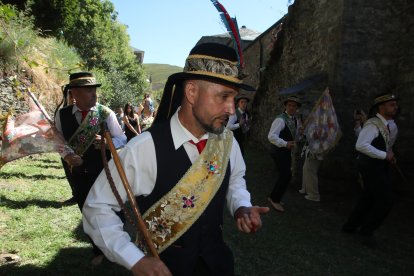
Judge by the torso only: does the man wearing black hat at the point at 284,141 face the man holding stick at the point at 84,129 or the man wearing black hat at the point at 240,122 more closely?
the man holding stick

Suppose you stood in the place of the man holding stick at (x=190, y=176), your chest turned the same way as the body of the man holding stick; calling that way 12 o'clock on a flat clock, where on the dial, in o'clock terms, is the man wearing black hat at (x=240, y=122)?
The man wearing black hat is roughly at 8 o'clock from the man holding stick.

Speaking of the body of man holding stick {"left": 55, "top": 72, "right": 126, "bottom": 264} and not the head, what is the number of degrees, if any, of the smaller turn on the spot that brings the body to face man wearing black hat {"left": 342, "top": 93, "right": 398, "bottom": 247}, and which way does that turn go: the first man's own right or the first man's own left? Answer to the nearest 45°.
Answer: approximately 45° to the first man's own left

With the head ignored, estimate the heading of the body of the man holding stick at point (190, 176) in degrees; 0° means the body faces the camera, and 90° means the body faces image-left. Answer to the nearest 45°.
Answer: approximately 315°

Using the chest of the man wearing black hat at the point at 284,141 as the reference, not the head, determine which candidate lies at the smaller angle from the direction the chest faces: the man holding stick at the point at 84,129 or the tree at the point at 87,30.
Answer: the man holding stick

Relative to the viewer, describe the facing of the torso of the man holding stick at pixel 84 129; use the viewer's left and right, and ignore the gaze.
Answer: facing the viewer and to the right of the viewer
